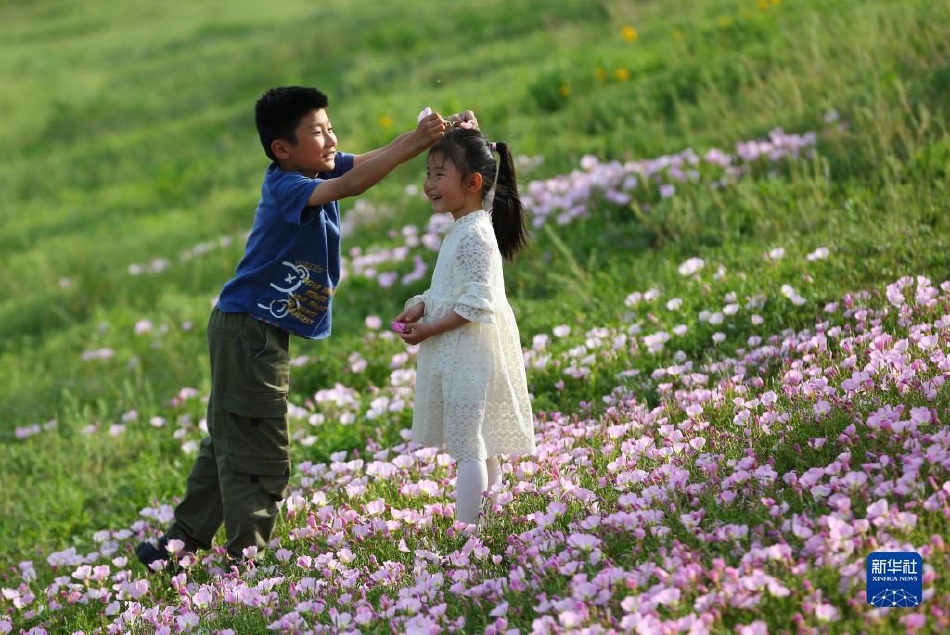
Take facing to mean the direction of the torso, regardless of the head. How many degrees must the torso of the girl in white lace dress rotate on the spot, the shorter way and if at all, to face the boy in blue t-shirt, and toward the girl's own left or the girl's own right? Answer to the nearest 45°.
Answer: approximately 45° to the girl's own right

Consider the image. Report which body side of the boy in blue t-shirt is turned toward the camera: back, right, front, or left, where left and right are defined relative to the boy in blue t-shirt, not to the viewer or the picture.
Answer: right

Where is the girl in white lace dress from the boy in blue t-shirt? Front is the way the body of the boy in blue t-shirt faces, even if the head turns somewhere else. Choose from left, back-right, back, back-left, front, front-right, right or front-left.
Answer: front-right

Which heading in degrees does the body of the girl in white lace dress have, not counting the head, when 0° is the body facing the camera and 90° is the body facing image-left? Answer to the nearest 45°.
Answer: approximately 90°

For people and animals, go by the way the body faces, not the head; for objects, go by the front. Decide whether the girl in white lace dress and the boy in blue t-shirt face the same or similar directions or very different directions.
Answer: very different directions
